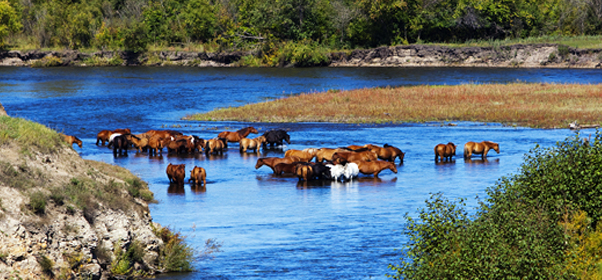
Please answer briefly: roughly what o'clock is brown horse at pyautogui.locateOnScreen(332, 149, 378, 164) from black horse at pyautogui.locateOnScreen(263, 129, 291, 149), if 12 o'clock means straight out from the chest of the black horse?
The brown horse is roughly at 2 o'clock from the black horse.

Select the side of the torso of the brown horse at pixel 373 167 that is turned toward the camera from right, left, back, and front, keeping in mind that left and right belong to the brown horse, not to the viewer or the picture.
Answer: right

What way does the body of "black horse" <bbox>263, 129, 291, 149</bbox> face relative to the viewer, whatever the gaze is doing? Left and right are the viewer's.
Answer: facing to the right of the viewer

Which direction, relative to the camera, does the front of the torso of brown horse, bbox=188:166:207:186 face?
away from the camera

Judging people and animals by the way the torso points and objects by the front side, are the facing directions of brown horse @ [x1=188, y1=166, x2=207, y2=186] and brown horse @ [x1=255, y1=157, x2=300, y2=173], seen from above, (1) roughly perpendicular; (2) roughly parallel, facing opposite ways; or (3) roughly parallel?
roughly perpendicular

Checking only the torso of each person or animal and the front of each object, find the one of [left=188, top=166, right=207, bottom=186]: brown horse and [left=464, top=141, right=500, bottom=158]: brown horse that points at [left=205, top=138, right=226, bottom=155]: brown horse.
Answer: [left=188, top=166, right=207, bottom=186]: brown horse

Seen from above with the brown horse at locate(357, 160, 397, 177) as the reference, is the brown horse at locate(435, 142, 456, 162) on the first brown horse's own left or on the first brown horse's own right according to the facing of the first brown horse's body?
on the first brown horse's own left

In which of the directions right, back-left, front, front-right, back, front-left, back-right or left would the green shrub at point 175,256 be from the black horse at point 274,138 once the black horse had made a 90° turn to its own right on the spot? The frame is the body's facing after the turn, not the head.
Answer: front

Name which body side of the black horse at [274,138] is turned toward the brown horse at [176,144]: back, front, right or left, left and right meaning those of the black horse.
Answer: back

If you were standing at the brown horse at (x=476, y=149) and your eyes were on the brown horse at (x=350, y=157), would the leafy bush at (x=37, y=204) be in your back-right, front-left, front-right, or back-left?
front-left

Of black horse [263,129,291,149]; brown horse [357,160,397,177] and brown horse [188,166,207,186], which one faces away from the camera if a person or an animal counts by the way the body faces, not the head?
brown horse [188,166,207,186]

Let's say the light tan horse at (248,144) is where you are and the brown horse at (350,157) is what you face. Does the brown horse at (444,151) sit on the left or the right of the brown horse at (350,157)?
left
